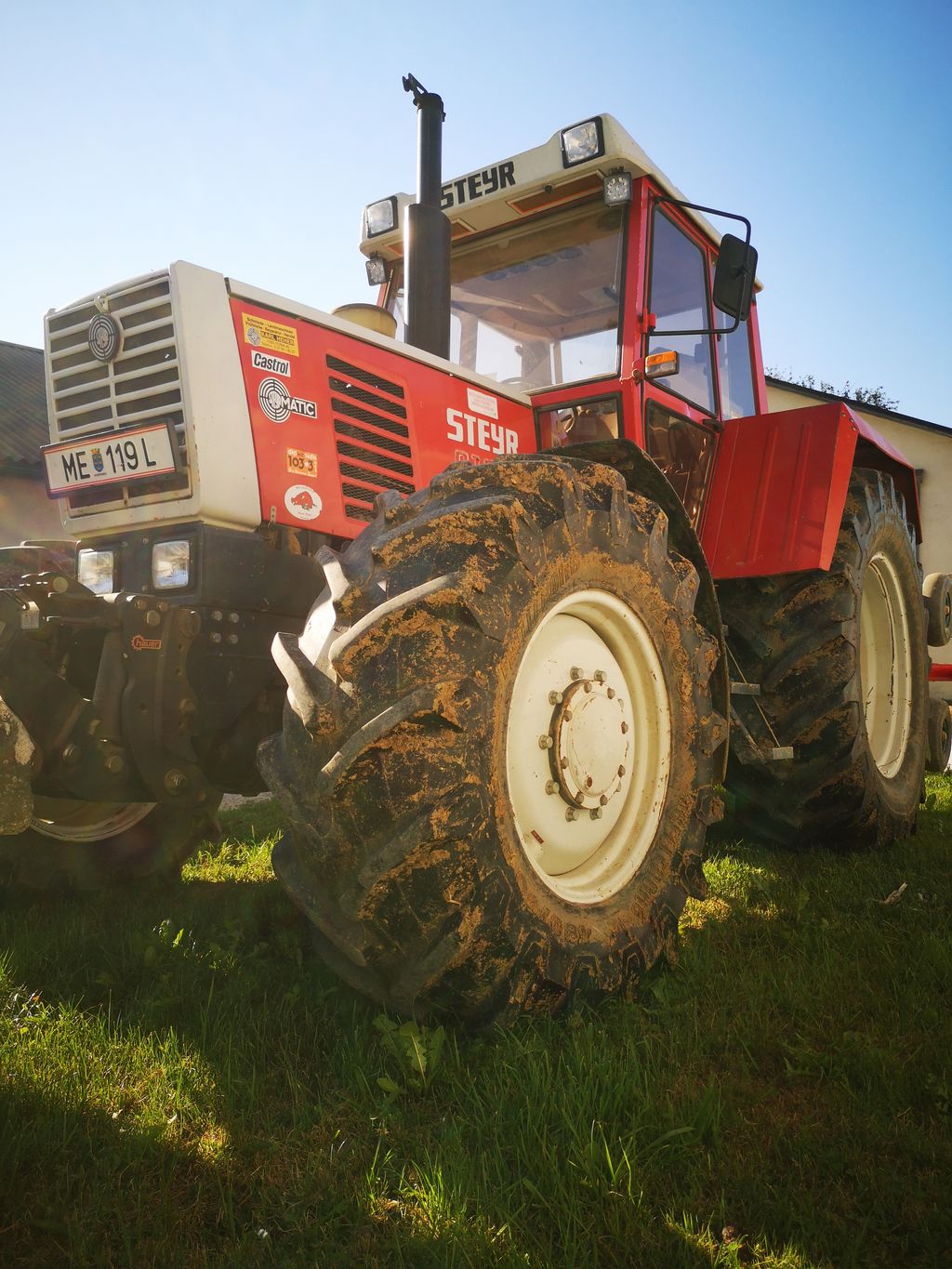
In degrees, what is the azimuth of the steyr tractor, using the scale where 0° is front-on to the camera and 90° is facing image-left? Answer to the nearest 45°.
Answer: approximately 45°
